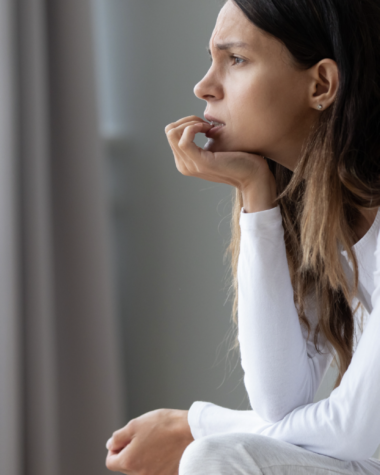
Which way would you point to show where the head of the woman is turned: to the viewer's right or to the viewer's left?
to the viewer's left

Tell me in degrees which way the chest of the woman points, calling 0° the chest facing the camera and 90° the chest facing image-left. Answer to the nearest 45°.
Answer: approximately 90°
